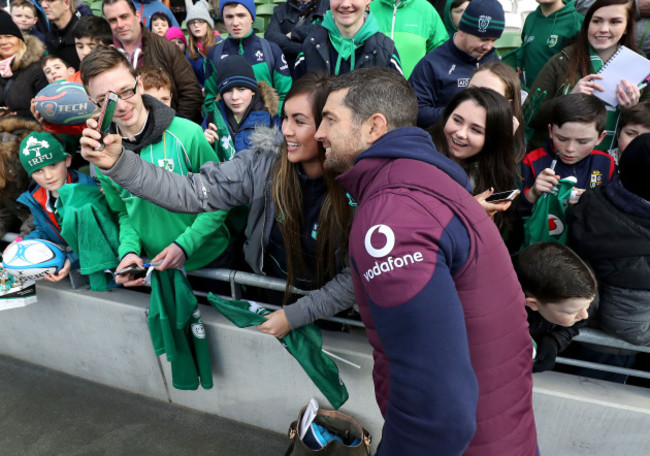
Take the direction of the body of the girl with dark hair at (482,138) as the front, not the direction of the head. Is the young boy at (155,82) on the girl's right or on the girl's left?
on the girl's right

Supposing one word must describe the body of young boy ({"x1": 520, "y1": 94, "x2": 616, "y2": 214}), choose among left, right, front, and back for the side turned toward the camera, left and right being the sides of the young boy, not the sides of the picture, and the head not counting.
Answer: front

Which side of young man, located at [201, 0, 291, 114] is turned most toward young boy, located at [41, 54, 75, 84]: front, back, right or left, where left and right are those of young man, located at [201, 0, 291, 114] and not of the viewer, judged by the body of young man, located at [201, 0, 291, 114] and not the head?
right

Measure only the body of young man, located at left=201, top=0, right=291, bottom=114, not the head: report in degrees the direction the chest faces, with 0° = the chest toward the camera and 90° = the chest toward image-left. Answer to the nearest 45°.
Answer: approximately 0°

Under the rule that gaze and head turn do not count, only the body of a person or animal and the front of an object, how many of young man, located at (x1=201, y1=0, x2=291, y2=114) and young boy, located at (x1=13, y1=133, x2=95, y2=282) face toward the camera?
2

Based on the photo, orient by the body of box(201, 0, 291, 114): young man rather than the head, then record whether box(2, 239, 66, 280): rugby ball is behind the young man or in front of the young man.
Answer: in front

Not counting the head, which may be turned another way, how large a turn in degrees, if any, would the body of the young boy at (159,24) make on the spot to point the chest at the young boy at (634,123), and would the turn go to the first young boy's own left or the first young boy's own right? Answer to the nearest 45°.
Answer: approximately 45° to the first young boy's own left
